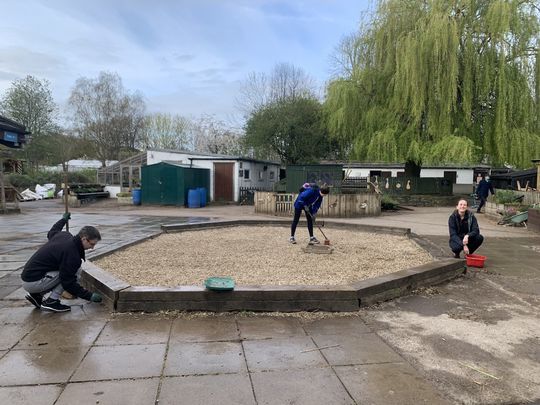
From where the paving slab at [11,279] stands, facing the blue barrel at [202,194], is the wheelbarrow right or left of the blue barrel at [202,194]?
right

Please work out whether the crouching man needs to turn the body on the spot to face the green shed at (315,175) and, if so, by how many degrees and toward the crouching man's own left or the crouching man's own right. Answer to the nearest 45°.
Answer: approximately 45° to the crouching man's own left

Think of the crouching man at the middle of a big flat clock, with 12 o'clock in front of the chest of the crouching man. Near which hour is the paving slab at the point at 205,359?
The paving slab is roughly at 2 o'clock from the crouching man.

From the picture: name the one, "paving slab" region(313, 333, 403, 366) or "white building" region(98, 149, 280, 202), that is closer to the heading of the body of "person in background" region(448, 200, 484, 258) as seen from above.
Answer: the paving slab

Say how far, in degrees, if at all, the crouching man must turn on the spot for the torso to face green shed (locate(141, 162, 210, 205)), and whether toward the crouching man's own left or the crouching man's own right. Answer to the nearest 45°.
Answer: approximately 90° to the crouching man's own left

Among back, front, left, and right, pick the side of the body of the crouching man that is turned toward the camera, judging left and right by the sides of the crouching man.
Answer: right

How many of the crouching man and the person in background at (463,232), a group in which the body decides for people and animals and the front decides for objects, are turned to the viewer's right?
1

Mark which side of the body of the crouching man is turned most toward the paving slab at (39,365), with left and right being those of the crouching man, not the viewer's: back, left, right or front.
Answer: right

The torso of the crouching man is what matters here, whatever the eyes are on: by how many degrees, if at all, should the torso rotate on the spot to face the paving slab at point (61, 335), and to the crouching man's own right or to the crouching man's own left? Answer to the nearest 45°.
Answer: approximately 90° to the crouching man's own right
